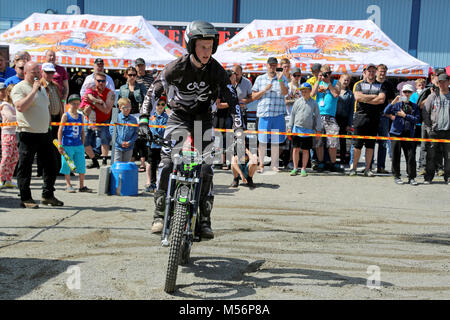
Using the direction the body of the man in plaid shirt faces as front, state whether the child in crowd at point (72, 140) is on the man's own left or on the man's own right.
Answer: on the man's own right

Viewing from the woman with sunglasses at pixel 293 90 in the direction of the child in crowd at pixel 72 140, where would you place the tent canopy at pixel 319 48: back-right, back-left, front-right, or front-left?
back-right

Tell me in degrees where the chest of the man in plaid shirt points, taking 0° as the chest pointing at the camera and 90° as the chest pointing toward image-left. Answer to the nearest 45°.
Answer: approximately 0°

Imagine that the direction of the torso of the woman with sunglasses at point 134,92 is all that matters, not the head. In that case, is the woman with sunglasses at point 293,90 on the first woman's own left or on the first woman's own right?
on the first woman's own left

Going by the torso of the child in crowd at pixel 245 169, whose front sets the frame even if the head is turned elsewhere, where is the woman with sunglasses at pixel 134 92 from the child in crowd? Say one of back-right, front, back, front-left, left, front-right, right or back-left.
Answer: back-right

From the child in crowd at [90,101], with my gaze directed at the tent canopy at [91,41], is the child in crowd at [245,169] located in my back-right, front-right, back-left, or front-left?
back-right

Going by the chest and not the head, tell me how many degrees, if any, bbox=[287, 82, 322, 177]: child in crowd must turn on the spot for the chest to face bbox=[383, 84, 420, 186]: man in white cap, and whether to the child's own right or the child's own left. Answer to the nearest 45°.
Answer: approximately 90° to the child's own left

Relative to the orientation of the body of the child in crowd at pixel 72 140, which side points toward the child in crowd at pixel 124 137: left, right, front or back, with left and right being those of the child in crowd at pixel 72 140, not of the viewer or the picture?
left
